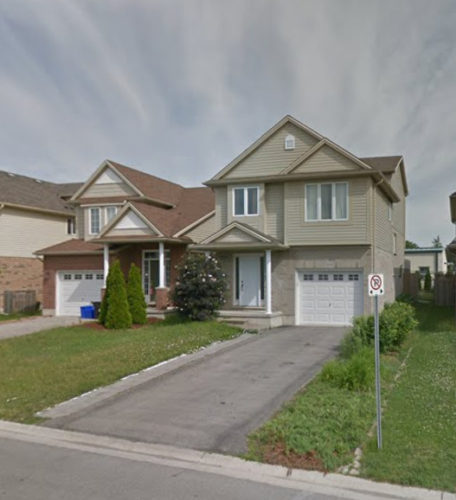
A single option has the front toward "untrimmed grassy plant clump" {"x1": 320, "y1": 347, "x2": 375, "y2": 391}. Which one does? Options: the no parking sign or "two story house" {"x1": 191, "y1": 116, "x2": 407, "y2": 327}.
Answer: the two story house

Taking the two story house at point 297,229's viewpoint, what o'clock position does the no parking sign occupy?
The no parking sign is roughly at 12 o'clock from the two story house.

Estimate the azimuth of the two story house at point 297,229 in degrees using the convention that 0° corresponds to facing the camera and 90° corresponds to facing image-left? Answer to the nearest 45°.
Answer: approximately 0°

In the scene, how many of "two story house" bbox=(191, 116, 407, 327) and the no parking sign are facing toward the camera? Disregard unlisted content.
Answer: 2

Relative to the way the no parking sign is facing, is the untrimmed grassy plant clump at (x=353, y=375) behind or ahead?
behind

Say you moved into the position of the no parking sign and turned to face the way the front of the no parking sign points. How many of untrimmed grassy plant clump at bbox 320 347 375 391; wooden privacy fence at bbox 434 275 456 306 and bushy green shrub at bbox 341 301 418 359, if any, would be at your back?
3

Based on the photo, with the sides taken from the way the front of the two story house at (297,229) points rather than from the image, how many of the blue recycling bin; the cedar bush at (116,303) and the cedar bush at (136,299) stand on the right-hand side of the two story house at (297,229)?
3

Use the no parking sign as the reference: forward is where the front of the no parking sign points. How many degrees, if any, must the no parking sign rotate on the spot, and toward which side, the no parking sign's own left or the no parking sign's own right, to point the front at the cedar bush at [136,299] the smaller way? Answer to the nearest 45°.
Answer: approximately 135° to the no parking sign's own right

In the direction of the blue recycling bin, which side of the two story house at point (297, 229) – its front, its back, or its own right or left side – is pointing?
right

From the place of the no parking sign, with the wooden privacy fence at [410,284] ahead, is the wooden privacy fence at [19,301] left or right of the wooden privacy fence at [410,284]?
left

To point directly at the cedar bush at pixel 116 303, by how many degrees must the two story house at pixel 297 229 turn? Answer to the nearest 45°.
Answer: approximately 90° to its right

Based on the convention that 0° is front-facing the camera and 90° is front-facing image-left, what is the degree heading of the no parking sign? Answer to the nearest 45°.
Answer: approximately 0°
